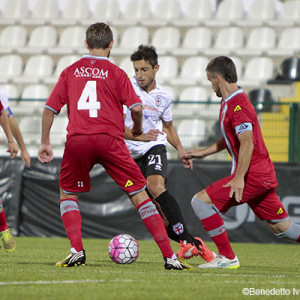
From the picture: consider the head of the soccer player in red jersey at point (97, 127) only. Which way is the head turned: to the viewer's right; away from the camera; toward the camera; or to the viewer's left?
away from the camera

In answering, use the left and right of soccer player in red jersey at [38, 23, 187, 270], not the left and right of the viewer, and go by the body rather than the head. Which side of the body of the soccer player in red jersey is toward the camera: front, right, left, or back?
back

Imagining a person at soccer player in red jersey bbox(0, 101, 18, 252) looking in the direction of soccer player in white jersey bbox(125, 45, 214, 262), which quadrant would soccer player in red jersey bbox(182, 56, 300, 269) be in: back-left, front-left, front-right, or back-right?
front-right

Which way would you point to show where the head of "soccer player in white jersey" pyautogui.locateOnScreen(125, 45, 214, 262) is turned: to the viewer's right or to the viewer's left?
to the viewer's left

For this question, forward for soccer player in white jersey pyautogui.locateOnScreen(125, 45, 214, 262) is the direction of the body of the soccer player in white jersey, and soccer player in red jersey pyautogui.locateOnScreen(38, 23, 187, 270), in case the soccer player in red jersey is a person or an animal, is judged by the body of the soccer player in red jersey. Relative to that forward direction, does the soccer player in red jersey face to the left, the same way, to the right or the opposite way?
the opposite way

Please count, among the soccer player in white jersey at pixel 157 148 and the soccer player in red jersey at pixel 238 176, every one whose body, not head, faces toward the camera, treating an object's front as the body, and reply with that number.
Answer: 1

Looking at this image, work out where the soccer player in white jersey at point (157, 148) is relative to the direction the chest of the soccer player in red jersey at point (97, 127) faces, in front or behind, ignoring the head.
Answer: in front

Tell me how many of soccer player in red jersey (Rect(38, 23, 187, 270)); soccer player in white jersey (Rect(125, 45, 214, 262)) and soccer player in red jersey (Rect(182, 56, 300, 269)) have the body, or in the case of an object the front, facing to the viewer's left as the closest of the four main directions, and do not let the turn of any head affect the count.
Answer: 1

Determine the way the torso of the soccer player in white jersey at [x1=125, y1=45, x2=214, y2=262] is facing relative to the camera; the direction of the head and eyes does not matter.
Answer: toward the camera

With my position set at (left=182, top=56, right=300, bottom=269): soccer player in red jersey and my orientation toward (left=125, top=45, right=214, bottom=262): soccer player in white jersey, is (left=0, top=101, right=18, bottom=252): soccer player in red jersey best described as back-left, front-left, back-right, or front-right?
front-left

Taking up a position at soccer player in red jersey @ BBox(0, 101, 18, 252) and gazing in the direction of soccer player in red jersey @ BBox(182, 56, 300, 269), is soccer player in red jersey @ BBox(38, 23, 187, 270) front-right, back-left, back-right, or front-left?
front-right

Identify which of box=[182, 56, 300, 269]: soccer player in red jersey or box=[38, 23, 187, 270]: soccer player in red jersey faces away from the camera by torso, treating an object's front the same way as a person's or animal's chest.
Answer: box=[38, 23, 187, 270]: soccer player in red jersey

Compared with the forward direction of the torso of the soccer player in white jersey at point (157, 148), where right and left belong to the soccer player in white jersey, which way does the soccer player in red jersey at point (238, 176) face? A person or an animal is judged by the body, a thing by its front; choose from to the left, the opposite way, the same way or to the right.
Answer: to the right

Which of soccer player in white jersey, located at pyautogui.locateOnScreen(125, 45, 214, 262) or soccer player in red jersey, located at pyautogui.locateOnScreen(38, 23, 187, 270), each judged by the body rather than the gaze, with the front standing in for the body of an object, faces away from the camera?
the soccer player in red jersey

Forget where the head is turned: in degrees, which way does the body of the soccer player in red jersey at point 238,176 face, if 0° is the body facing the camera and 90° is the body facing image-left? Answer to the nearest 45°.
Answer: approximately 90°
